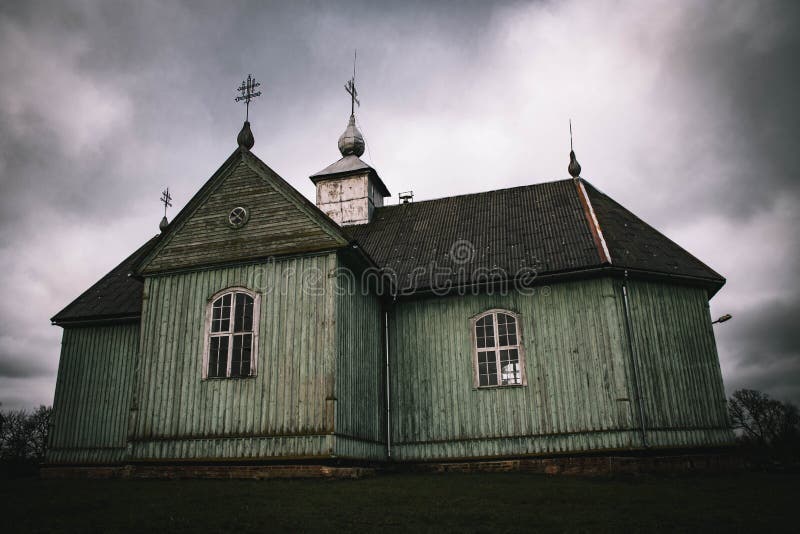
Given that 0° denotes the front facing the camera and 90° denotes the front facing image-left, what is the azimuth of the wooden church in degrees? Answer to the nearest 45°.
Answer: approximately 90°
